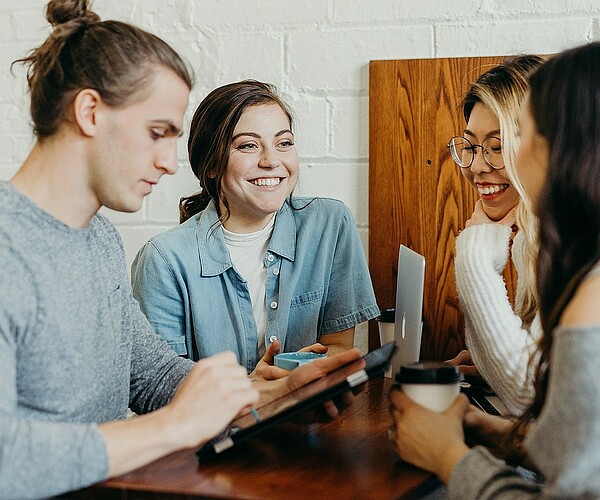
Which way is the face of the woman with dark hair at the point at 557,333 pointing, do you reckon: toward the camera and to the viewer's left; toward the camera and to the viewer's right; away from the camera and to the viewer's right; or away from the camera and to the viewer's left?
away from the camera and to the viewer's left

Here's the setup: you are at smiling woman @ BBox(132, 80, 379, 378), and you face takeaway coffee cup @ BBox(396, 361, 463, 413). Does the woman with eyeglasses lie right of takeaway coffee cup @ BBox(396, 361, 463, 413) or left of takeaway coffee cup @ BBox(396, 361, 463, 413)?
left

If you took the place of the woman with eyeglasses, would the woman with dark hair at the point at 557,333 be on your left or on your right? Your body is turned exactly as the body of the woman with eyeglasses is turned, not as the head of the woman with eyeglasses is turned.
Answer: on your left

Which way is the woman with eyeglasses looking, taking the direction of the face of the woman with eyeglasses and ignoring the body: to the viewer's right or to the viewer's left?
to the viewer's left

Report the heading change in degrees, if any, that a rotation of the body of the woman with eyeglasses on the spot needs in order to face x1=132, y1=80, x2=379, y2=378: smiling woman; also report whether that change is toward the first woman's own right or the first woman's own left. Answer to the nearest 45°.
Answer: approximately 45° to the first woman's own right

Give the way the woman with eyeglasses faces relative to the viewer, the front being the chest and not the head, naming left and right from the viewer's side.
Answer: facing the viewer and to the left of the viewer

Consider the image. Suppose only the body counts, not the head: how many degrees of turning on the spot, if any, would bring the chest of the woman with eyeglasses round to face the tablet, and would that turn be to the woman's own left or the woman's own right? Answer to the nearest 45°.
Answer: approximately 45° to the woman's own left

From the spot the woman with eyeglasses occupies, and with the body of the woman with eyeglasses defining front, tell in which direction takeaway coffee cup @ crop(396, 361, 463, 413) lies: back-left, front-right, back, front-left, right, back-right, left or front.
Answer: front-left
